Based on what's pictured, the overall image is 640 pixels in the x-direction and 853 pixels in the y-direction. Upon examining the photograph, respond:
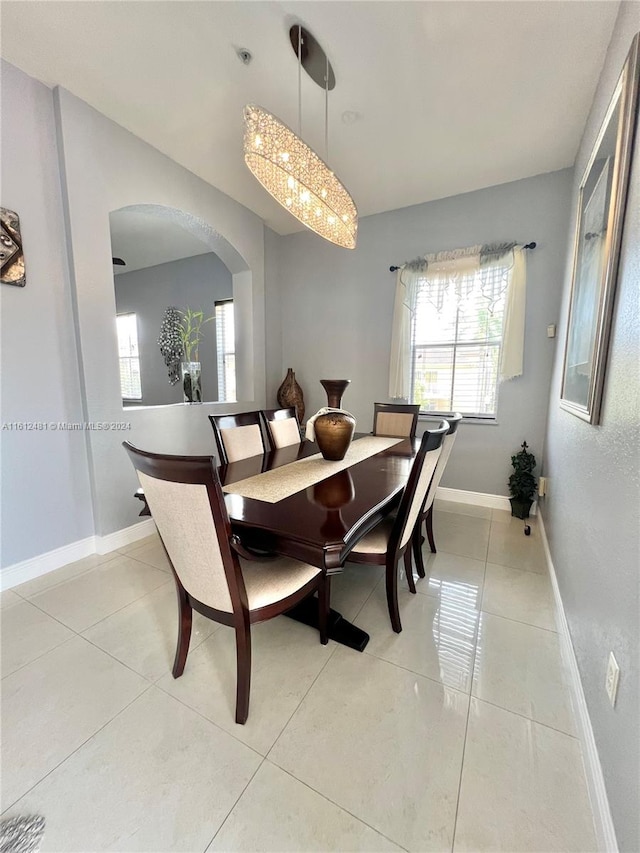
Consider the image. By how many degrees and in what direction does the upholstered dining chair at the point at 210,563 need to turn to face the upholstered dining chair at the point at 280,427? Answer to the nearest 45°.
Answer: approximately 45° to its left

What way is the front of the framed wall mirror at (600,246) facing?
to the viewer's left

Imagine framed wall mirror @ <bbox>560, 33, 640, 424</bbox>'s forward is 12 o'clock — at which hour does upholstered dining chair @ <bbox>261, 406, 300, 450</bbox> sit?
The upholstered dining chair is roughly at 12 o'clock from the framed wall mirror.

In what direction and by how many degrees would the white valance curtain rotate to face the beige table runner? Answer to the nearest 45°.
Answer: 0° — it already faces it

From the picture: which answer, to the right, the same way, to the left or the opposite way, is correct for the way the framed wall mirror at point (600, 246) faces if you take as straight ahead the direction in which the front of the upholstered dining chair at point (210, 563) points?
to the left

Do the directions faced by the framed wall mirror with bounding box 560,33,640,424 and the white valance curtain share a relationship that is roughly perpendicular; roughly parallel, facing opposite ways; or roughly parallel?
roughly perpendicular

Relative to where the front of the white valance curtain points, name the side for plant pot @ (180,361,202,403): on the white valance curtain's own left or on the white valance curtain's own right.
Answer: on the white valance curtain's own right

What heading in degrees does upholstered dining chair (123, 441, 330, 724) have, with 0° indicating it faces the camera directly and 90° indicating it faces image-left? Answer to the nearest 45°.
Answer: approximately 225°

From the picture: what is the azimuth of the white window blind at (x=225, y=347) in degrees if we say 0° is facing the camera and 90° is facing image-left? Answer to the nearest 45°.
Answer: approximately 45°
